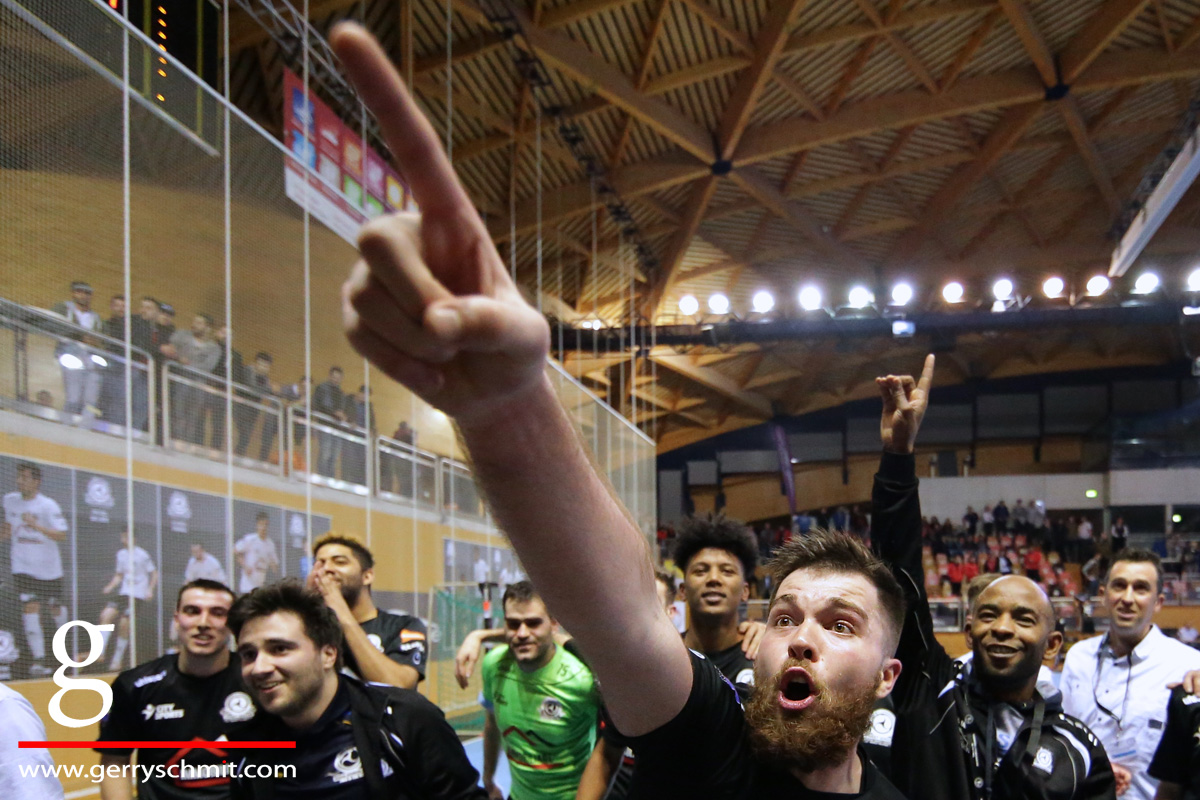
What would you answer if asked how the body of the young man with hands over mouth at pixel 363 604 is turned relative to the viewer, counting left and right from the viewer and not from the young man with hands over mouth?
facing the viewer and to the left of the viewer

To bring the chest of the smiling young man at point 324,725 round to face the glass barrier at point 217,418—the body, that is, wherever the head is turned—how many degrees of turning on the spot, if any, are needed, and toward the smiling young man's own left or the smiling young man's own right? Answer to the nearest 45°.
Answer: approximately 135° to the smiling young man's own right

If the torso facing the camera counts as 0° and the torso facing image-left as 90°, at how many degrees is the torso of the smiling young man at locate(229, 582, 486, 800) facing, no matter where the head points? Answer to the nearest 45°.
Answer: approximately 45°

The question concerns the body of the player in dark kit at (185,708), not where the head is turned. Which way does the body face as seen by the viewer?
toward the camera

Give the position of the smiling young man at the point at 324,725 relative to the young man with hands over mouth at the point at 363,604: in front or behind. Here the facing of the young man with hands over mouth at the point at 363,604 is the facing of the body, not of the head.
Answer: in front

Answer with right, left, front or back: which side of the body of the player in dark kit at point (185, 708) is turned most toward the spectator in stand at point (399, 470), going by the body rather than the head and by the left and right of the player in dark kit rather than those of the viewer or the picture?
back

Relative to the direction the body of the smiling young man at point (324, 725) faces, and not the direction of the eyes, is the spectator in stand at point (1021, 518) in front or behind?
behind

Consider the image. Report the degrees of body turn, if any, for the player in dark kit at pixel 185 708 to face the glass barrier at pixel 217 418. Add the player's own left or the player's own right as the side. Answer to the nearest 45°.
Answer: approximately 180°

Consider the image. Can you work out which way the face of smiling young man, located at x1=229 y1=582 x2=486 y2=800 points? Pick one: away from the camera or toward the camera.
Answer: toward the camera
